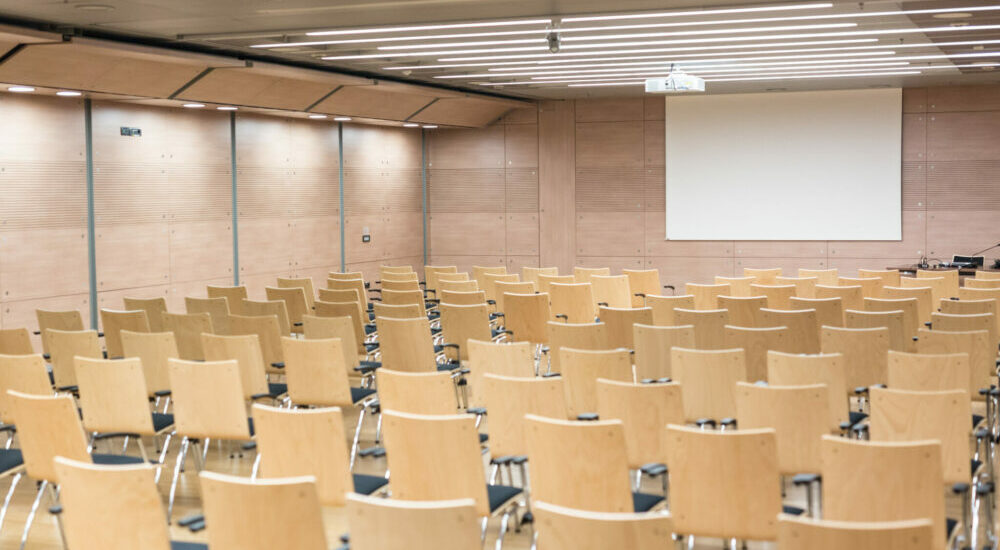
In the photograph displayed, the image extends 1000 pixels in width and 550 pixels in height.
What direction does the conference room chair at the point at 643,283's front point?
away from the camera

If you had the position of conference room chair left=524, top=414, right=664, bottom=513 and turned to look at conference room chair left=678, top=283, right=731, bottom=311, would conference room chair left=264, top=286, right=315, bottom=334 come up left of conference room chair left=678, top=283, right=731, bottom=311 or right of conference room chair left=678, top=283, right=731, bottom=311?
left

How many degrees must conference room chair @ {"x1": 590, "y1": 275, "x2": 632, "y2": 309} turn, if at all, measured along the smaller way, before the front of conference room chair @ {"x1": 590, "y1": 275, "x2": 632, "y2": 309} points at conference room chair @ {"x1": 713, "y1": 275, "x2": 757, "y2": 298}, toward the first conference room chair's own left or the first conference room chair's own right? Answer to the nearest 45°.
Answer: approximately 90° to the first conference room chair's own right

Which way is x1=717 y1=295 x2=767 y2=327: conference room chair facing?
away from the camera

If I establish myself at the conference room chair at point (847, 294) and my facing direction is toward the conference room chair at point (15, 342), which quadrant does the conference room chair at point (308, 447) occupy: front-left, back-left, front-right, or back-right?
front-left

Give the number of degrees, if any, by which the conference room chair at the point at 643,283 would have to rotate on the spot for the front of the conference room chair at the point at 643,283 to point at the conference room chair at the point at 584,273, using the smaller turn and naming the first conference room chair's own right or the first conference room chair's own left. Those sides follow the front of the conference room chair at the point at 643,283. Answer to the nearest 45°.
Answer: approximately 45° to the first conference room chair's own left

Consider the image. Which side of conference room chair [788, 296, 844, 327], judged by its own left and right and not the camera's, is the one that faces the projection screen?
front

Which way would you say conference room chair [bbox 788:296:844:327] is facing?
away from the camera

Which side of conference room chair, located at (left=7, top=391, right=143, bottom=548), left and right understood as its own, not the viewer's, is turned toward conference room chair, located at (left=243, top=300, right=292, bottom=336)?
front

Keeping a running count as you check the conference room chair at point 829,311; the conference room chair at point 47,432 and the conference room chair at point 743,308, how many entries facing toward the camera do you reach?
0

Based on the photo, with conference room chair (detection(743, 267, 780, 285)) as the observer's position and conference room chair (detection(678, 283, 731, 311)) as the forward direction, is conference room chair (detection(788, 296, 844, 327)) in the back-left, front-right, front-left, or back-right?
front-left

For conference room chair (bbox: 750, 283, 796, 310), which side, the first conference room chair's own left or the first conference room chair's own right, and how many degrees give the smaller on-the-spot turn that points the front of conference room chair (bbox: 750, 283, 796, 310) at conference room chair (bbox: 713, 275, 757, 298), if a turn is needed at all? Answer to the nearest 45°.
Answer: approximately 45° to the first conference room chair's own left

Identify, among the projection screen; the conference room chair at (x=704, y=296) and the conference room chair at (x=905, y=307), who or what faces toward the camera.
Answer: the projection screen

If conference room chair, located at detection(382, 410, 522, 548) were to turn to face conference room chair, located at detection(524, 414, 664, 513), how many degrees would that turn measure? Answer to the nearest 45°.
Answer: approximately 45° to its right

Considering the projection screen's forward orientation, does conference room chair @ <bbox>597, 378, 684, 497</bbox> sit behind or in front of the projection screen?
in front

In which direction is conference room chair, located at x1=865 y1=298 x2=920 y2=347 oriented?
away from the camera

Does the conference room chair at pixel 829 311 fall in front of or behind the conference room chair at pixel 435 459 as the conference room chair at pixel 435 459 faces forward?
in front

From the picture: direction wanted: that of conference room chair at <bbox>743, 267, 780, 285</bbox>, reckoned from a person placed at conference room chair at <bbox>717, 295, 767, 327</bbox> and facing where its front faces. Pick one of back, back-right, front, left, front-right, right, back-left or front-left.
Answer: front

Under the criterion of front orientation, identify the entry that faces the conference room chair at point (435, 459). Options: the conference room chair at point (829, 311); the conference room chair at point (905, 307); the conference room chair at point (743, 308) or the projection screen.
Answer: the projection screen

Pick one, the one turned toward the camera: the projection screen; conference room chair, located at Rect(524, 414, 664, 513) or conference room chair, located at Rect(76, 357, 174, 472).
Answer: the projection screen

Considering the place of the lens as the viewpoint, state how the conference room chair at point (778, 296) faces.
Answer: facing away from the viewer

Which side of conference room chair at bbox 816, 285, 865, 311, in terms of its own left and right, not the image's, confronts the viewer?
back
